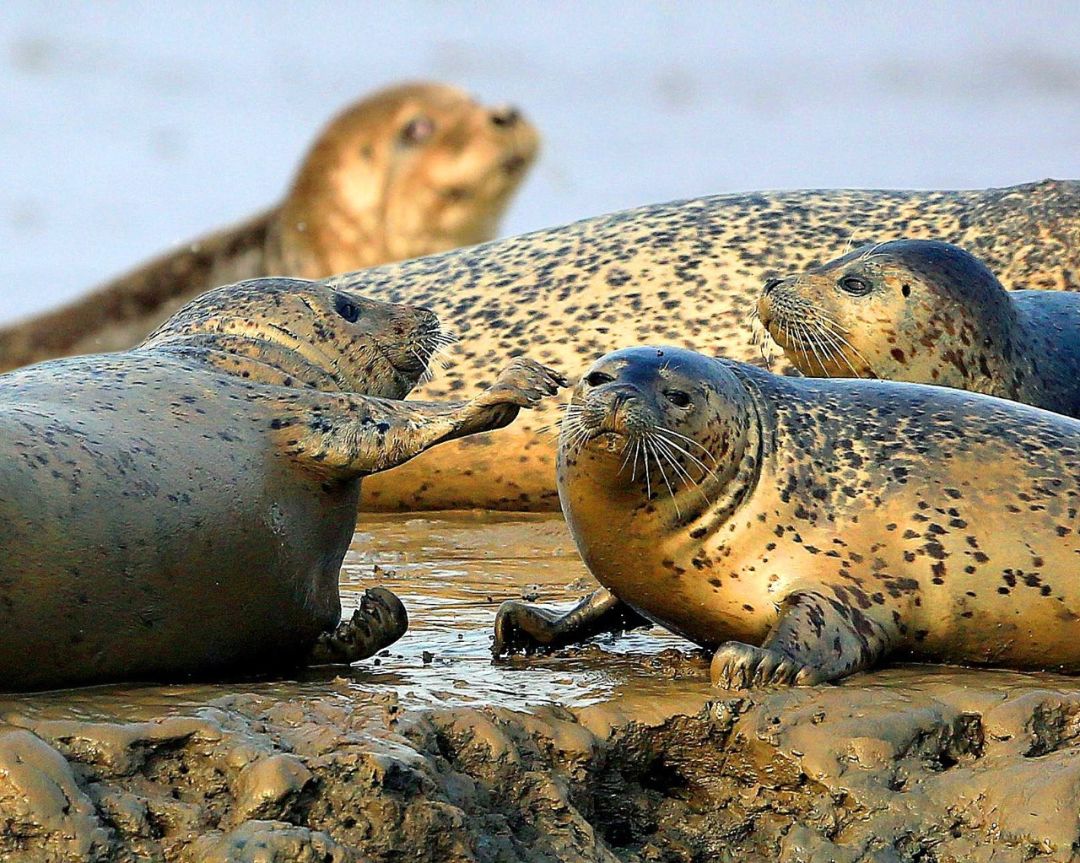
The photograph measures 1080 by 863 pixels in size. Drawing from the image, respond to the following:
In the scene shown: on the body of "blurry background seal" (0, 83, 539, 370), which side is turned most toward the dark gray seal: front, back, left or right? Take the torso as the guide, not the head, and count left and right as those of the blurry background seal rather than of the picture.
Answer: right

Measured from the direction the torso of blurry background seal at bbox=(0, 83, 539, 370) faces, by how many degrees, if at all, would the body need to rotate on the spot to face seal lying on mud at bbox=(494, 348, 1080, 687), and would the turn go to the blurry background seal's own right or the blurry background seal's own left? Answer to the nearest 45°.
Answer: approximately 90° to the blurry background seal's own right

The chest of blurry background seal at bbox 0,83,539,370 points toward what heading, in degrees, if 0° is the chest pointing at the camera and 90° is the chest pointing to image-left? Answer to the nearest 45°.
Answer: approximately 270°
